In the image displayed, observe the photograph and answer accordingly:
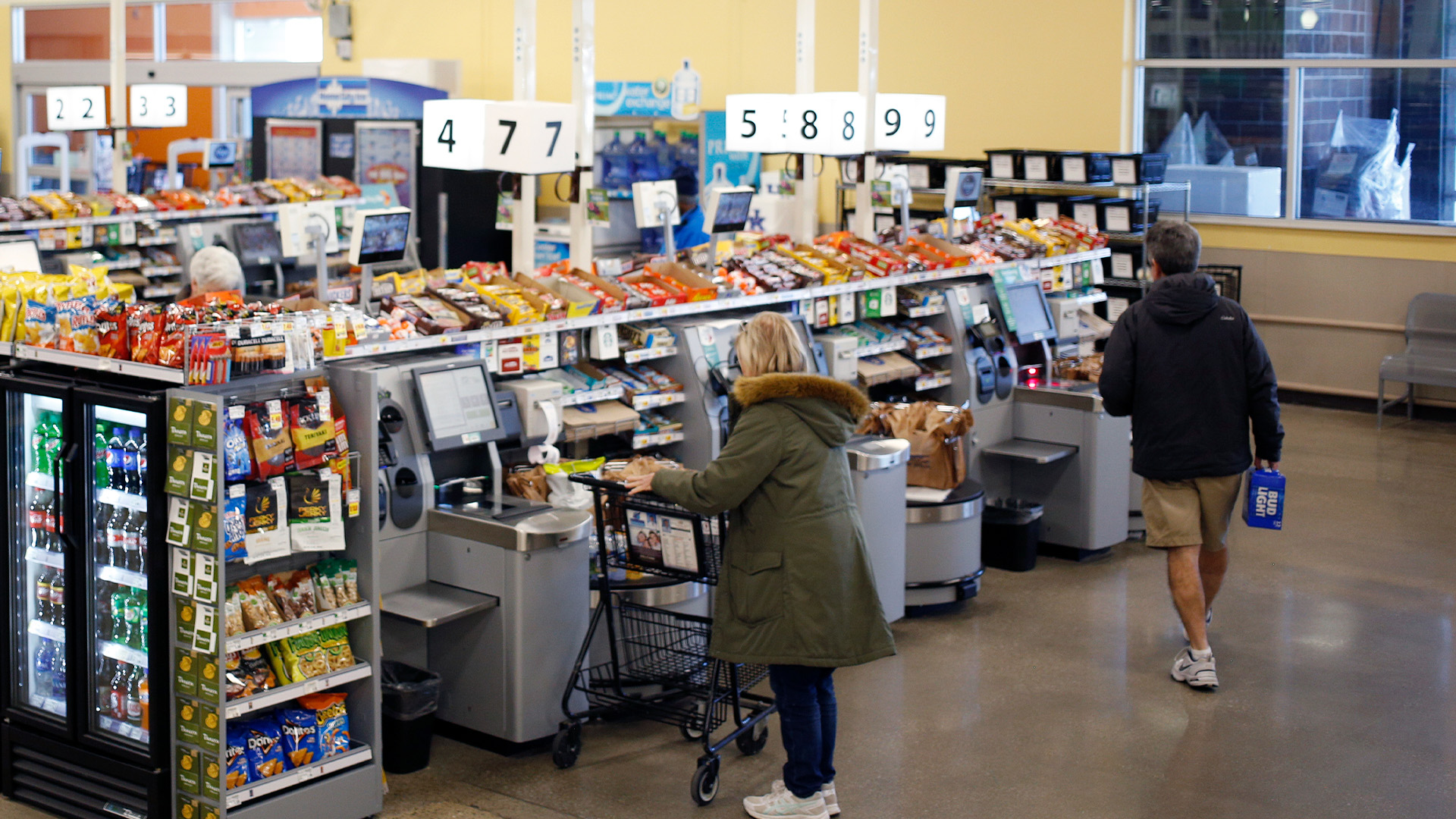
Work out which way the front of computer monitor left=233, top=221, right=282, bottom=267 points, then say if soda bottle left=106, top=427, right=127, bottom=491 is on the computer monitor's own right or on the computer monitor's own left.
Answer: on the computer monitor's own right

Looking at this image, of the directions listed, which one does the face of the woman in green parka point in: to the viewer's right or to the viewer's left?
to the viewer's left

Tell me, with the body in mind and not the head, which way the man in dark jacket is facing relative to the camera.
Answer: away from the camera

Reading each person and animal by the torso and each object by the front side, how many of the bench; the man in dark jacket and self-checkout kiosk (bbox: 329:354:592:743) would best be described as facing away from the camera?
1

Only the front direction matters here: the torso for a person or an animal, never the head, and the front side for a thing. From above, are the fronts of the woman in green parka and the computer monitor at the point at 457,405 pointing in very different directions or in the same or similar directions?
very different directions

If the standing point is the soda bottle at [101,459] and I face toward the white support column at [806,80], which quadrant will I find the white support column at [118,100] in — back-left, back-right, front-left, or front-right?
front-left

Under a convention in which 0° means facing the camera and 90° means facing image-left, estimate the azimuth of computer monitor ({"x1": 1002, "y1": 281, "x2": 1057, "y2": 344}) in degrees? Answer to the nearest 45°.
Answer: approximately 315°

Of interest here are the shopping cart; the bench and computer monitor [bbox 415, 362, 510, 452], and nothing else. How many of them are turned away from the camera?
0

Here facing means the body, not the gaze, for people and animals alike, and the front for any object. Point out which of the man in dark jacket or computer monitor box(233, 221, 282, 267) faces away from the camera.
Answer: the man in dark jacket

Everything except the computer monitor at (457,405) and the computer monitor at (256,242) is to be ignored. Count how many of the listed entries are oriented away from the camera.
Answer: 0

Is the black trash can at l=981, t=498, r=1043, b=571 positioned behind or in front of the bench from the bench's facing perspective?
in front

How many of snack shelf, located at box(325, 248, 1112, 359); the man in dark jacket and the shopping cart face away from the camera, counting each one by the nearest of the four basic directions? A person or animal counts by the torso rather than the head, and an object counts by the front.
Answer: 1

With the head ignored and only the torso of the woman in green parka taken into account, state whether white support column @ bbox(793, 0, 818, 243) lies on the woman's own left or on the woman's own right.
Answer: on the woman's own right

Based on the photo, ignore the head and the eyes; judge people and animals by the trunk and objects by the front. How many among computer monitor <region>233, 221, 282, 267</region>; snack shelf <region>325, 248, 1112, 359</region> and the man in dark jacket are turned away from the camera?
1
